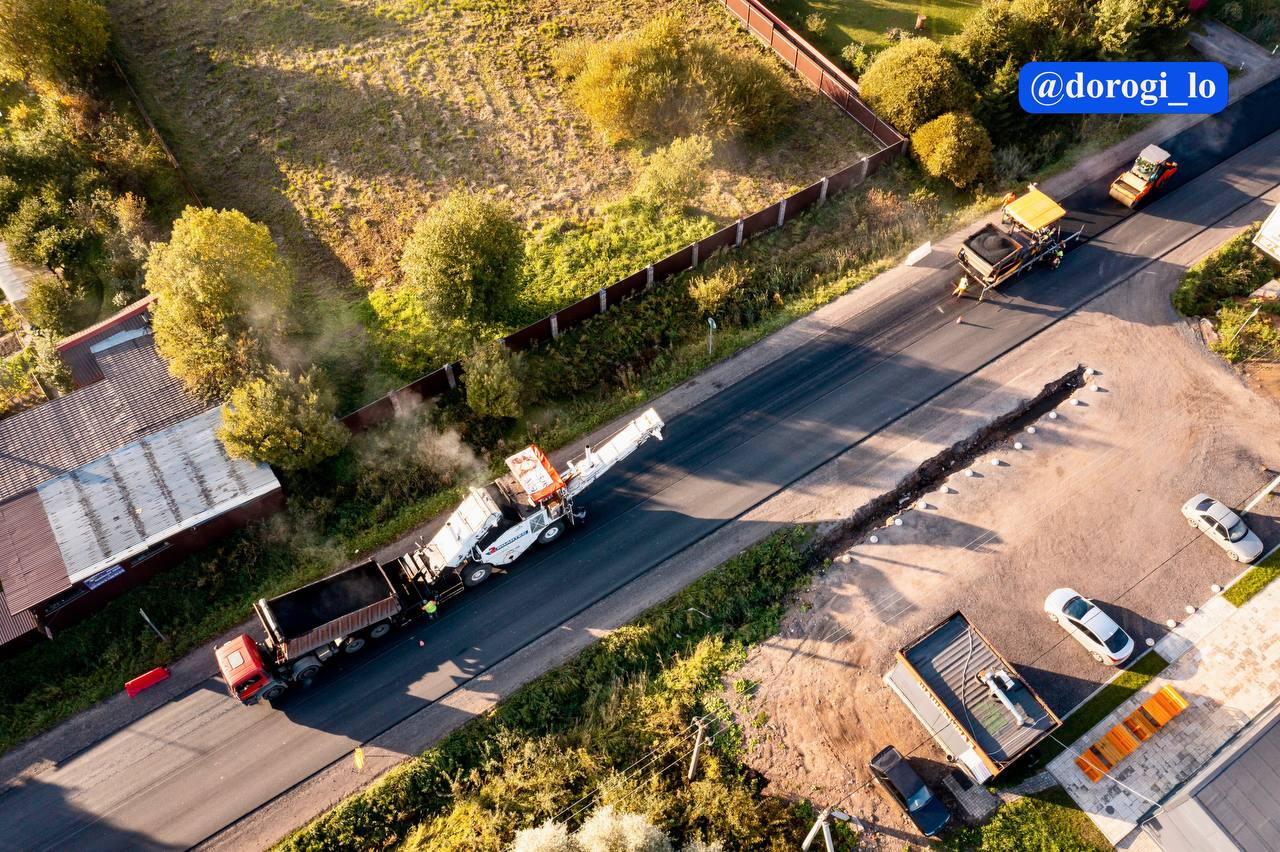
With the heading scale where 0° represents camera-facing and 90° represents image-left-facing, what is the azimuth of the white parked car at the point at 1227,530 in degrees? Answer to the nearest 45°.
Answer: approximately 315°

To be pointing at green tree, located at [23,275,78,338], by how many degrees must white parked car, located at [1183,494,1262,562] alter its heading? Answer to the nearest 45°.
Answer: approximately 135° to its right

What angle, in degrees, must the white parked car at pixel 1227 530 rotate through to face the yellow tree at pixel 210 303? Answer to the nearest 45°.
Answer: approximately 135° to its right

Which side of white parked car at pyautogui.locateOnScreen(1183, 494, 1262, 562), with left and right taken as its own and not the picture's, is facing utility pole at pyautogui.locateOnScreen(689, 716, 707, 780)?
right
